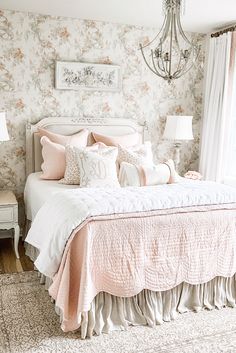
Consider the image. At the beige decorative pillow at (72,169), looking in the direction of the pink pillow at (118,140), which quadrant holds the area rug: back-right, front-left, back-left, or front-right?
back-right

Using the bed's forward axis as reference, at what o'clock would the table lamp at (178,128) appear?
The table lamp is roughly at 8 o'clock from the bed.

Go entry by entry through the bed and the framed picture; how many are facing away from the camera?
0

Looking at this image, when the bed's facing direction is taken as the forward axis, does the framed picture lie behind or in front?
behind

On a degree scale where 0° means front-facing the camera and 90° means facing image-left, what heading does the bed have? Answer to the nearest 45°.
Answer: approximately 315°
